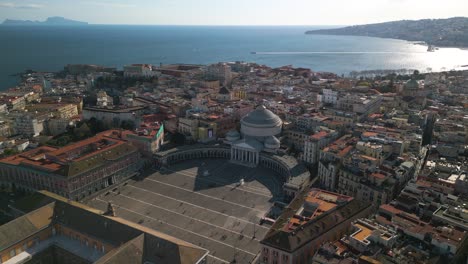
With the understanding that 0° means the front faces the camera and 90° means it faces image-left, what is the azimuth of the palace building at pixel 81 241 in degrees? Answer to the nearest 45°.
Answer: approximately 225°
